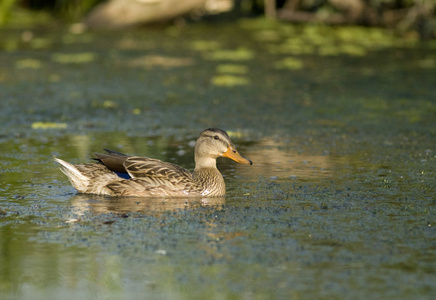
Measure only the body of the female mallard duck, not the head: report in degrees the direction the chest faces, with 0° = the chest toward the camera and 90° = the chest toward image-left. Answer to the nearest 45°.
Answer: approximately 270°

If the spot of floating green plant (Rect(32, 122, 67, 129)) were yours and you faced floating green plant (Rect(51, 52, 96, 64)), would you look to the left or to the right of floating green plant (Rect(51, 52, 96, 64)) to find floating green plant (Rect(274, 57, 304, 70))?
right

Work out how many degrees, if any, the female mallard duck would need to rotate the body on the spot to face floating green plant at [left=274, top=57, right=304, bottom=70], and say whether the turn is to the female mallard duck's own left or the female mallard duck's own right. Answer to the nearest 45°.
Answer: approximately 90° to the female mallard duck's own left

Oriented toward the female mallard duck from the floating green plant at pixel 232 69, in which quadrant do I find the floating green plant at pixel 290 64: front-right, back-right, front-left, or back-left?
back-left

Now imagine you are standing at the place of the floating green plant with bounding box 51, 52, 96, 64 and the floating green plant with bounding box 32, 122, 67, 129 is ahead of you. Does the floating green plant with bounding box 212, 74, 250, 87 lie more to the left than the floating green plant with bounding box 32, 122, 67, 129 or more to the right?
left

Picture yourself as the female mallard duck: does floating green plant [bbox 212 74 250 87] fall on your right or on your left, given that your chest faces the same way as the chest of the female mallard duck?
on your left

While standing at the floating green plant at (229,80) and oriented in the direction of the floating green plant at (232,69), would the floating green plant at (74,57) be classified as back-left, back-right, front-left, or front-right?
front-left

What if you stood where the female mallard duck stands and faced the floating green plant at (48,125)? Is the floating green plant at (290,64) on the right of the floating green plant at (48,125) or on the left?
right

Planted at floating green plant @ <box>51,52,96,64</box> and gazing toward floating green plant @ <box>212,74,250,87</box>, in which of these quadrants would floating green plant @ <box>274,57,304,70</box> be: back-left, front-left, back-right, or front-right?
front-left

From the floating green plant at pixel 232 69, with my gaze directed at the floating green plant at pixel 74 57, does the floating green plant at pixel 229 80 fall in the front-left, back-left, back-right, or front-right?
back-left

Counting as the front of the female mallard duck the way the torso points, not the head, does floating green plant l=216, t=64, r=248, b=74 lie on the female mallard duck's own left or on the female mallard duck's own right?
on the female mallard duck's own left

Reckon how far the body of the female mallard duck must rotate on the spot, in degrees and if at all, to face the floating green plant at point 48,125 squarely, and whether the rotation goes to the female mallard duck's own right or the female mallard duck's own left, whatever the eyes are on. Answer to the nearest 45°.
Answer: approximately 90° to the female mallard duck's own left

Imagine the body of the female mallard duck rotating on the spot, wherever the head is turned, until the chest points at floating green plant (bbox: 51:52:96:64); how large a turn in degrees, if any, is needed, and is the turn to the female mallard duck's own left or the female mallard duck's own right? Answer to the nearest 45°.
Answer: approximately 90° to the female mallard duck's own left
